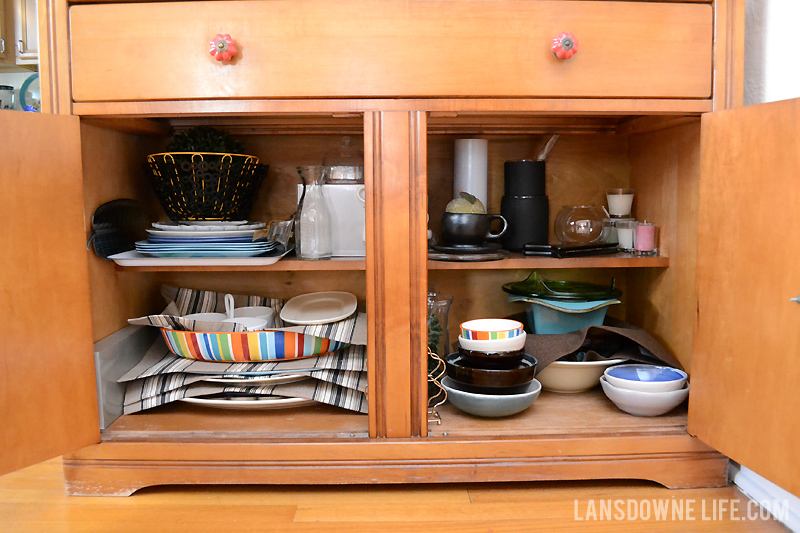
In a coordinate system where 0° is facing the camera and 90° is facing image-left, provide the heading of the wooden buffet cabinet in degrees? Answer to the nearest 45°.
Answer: approximately 0°
